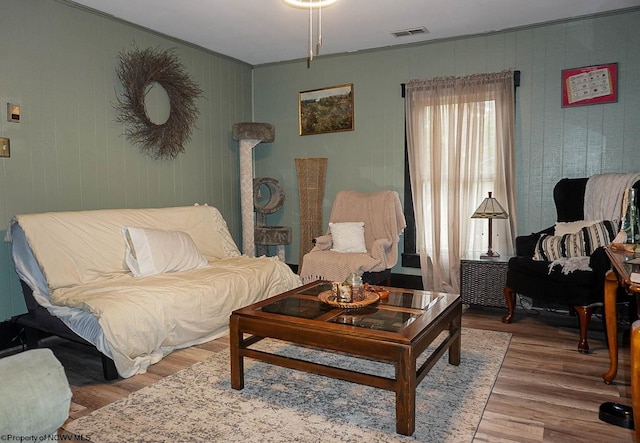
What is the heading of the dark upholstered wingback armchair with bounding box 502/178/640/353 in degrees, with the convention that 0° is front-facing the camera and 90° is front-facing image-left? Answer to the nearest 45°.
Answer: approximately 45°

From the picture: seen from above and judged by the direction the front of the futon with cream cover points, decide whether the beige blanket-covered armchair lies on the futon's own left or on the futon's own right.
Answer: on the futon's own left

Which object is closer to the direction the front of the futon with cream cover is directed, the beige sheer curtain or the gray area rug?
the gray area rug

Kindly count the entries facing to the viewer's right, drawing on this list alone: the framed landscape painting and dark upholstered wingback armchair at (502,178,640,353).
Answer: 0

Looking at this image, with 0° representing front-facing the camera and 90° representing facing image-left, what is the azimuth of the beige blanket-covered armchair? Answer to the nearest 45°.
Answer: approximately 45°

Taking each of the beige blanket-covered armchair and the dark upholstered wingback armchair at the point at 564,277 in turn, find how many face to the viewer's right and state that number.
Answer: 0

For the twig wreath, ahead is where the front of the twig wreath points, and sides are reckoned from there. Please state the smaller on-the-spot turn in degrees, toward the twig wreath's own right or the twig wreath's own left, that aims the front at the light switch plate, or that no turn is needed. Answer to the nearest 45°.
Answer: approximately 90° to the twig wreath's own right

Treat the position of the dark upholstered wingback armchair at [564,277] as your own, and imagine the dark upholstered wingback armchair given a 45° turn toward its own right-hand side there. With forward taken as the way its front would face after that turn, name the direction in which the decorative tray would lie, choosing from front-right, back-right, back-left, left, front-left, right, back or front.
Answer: front-left

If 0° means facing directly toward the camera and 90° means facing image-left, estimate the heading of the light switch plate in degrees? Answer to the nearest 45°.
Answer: approximately 315°

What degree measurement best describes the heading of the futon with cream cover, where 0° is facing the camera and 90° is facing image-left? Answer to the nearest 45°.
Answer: approximately 315°

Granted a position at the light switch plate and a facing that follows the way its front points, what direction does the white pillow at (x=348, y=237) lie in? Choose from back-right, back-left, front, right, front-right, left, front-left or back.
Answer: front-left

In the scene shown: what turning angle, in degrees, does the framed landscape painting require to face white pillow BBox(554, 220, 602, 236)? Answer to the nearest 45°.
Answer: approximately 90° to its left
